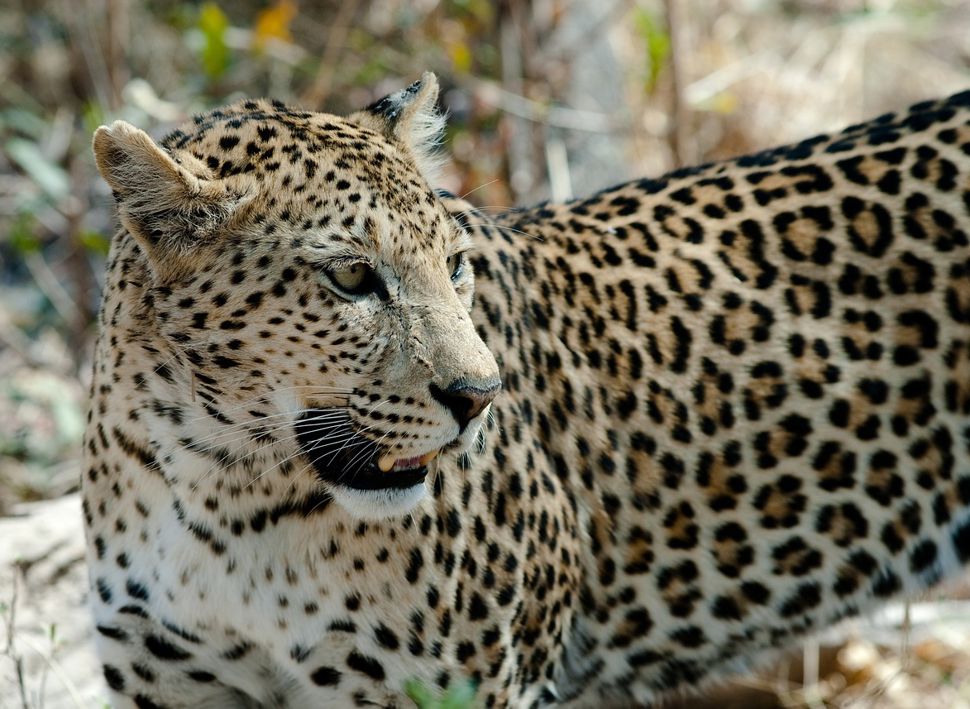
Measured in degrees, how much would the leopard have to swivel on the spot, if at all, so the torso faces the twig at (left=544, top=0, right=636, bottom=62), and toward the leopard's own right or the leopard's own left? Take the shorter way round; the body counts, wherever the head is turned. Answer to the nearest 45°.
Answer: approximately 135° to the leopard's own right

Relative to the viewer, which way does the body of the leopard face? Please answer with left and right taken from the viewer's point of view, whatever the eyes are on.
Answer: facing the viewer and to the left of the viewer

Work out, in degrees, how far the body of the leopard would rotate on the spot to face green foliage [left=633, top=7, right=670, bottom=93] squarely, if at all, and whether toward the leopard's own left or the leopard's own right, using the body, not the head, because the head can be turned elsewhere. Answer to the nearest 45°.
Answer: approximately 135° to the leopard's own right

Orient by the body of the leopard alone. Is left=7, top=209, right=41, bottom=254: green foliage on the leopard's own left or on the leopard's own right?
on the leopard's own right

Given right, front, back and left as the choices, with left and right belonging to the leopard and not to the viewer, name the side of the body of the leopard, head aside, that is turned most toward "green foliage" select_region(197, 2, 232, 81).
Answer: right

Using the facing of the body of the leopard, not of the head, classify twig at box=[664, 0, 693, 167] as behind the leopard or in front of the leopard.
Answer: behind

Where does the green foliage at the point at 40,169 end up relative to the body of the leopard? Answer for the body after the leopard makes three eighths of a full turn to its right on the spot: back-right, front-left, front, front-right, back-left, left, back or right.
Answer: front-left

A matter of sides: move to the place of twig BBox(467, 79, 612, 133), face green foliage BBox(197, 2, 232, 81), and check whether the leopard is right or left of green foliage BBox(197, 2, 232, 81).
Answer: left

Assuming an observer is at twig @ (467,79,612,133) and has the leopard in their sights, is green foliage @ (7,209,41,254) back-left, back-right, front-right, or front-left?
front-right

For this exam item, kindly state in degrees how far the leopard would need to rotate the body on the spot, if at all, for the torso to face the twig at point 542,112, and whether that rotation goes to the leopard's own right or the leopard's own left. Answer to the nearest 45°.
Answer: approximately 135° to the leopard's own right
